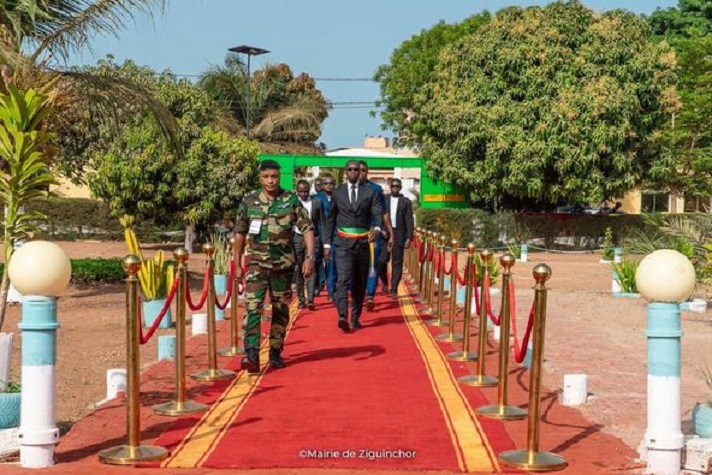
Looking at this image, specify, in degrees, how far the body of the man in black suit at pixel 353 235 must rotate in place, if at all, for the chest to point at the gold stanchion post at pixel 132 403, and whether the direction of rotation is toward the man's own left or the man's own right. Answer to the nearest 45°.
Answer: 0° — they already face it

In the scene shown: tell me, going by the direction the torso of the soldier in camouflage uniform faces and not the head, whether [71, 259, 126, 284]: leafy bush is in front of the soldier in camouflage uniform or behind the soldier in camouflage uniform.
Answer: behind

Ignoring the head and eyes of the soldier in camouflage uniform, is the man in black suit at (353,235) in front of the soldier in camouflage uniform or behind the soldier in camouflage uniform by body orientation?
behind

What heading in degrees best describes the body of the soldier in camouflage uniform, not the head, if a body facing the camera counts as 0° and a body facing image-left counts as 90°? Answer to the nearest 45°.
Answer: approximately 0°

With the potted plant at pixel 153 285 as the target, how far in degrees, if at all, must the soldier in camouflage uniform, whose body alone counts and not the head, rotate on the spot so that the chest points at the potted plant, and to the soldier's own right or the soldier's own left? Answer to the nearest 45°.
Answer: approximately 180°

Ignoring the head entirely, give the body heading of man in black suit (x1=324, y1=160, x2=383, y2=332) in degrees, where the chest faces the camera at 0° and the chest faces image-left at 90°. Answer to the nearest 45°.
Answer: approximately 0°

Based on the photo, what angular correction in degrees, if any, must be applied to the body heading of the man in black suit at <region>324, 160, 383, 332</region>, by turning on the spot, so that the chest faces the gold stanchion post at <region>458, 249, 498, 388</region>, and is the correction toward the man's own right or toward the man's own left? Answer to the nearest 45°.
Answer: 0° — they already face it

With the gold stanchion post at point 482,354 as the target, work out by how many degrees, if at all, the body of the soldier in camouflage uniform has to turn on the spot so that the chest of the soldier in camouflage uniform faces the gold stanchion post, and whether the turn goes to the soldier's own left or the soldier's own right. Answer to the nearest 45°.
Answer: approximately 90° to the soldier's own left

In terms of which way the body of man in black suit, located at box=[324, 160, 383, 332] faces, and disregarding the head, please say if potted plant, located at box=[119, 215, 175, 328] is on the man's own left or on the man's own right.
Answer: on the man's own right

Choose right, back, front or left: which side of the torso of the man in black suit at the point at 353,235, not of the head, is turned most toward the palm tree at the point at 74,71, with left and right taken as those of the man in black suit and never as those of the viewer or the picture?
right

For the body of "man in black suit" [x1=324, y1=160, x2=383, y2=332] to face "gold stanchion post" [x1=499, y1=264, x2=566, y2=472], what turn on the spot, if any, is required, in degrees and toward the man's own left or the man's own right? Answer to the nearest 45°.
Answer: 0° — they already face it
